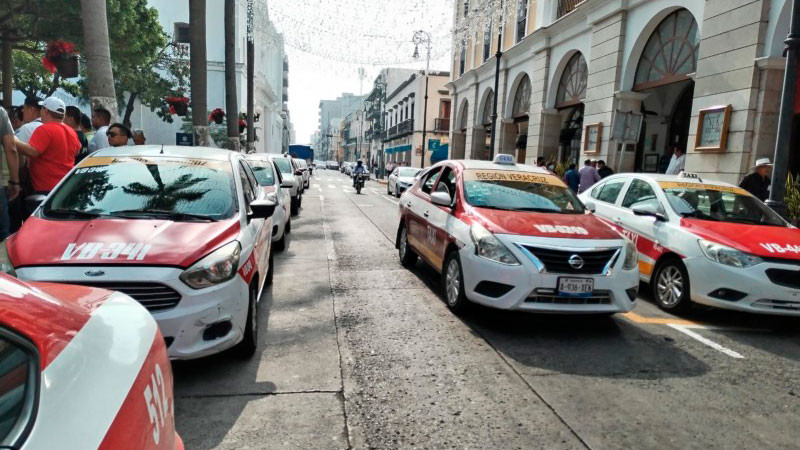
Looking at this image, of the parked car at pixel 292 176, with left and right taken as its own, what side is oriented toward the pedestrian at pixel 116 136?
front

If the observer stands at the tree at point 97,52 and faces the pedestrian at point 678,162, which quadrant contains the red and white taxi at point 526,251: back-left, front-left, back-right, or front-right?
front-right

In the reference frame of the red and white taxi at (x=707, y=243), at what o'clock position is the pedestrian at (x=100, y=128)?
The pedestrian is roughly at 4 o'clock from the red and white taxi.

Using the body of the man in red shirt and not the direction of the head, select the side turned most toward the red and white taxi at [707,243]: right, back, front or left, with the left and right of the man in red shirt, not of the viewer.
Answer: right

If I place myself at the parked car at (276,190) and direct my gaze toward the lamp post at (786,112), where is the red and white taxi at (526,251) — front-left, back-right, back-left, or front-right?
front-right

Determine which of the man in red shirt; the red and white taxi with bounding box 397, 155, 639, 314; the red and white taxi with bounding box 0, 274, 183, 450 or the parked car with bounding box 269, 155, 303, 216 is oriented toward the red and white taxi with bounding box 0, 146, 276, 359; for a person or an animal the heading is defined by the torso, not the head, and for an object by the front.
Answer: the parked car

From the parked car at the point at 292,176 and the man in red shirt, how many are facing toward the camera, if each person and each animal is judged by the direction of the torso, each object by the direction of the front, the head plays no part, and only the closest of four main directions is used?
1

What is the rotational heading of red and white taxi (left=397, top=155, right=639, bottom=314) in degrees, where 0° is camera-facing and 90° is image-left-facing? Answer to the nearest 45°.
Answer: approximately 315°

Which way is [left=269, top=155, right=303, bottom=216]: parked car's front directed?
toward the camera

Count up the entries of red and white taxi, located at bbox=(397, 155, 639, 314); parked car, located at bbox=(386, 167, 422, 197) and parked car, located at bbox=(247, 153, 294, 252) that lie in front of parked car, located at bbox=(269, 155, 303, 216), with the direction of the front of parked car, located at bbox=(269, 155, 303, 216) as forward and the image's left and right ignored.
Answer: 2

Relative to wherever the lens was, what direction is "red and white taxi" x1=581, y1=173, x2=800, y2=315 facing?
facing the viewer and to the right of the viewer

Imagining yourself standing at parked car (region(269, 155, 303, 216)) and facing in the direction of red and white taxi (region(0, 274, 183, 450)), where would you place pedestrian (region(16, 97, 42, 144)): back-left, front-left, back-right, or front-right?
front-right

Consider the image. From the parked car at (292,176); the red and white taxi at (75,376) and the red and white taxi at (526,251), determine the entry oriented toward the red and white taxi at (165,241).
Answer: the parked car

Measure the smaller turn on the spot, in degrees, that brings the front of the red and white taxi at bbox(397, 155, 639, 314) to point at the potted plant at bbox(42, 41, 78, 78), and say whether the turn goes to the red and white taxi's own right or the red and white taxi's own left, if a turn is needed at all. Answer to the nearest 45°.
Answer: approximately 135° to the red and white taxi's own right
